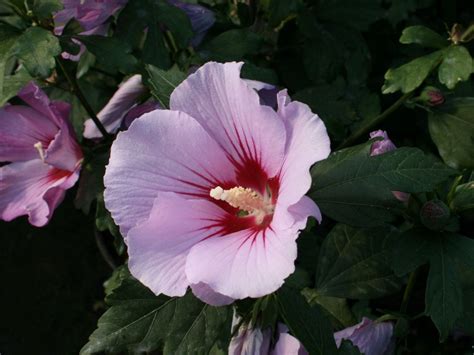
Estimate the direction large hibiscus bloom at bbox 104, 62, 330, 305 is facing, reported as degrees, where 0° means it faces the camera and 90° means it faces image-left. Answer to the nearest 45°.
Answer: approximately 45°

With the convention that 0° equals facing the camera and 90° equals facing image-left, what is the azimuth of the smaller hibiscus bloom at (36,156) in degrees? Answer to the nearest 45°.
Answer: approximately 45°
